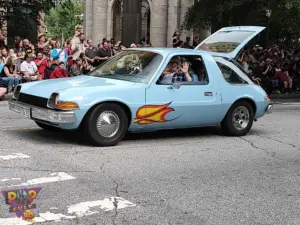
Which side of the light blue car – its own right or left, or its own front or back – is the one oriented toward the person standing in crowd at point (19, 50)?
right

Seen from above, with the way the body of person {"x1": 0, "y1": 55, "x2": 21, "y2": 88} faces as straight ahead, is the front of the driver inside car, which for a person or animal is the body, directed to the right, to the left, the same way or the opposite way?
to the right

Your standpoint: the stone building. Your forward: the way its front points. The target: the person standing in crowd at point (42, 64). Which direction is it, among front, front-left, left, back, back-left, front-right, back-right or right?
front

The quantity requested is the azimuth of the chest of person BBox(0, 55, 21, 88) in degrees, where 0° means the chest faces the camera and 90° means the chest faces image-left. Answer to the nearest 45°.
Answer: approximately 315°

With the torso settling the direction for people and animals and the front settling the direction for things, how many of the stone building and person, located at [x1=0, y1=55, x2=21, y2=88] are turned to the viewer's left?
0

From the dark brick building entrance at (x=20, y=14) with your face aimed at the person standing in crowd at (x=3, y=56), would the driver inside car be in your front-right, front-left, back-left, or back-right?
front-left

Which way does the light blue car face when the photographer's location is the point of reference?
facing the viewer and to the left of the viewer

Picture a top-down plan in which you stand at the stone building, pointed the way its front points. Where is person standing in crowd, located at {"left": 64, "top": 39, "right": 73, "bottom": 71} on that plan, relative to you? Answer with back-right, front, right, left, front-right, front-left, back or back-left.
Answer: front

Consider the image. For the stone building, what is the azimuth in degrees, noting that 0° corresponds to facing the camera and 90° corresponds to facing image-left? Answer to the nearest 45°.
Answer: approximately 0°

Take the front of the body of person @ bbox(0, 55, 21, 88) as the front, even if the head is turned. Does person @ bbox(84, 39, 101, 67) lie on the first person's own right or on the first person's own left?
on the first person's own left

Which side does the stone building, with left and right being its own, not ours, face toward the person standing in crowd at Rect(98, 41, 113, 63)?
front

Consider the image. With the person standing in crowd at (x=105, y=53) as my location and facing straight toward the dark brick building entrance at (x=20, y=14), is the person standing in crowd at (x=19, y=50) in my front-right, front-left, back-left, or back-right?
front-left

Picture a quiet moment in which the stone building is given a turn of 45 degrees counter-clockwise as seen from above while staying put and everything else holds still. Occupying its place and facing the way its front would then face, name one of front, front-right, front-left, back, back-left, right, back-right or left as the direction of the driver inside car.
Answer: front-right

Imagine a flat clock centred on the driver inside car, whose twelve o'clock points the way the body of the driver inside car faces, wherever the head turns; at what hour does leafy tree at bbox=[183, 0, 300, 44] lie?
The leafy tree is roughly at 5 o'clock from the driver inside car.

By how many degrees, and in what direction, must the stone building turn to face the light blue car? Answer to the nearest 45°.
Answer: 0° — it already faces it
